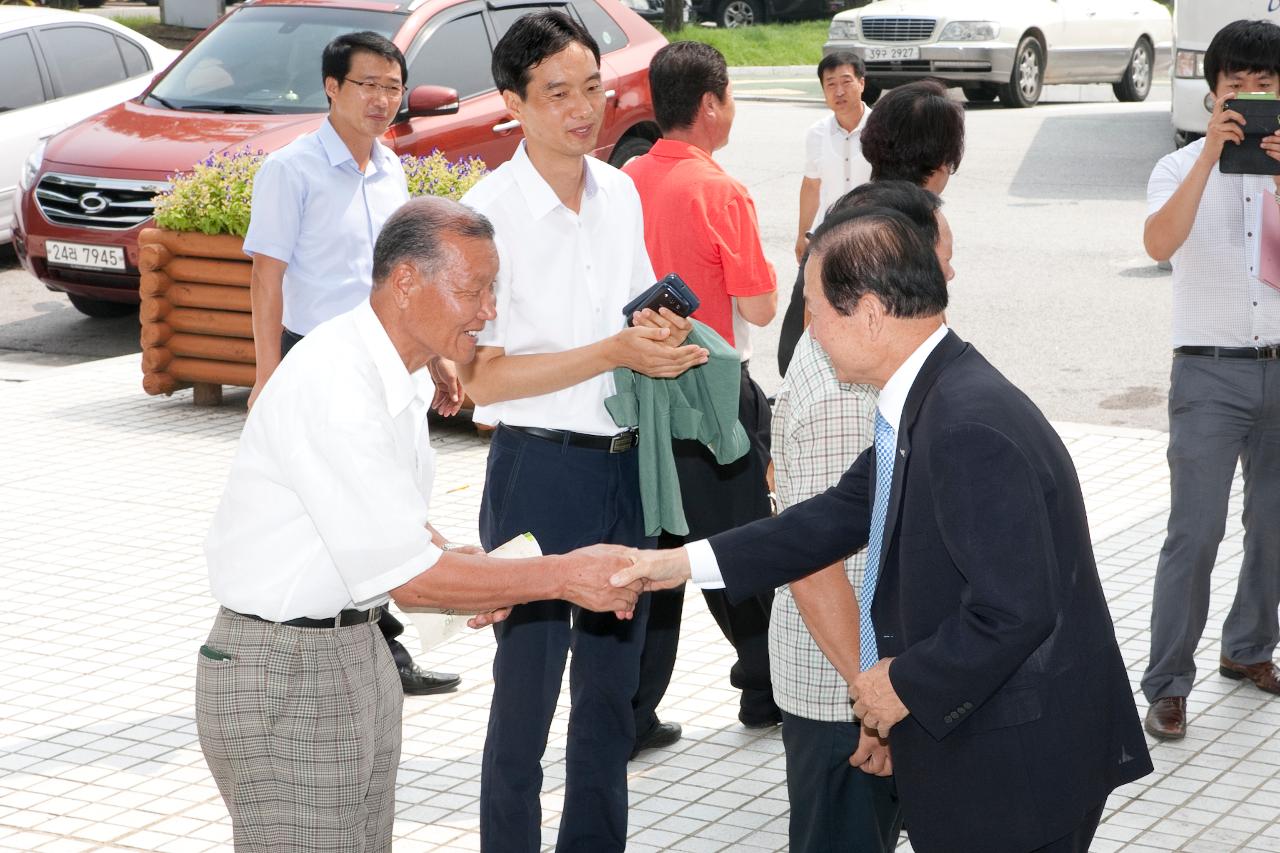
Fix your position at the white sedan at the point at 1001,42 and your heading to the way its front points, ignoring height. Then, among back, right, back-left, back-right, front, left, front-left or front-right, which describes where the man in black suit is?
front-left

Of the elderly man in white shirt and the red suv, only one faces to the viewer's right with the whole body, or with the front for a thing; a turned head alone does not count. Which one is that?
the elderly man in white shirt

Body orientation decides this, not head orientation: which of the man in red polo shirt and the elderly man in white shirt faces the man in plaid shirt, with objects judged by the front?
the elderly man in white shirt

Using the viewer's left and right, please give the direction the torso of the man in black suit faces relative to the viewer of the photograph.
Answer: facing to the left of the viewer

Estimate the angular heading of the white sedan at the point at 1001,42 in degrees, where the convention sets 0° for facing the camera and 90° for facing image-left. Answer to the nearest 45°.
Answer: approximately 45°

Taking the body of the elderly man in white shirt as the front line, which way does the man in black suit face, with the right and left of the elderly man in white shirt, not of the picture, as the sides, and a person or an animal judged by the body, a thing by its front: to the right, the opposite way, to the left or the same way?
the opposite way

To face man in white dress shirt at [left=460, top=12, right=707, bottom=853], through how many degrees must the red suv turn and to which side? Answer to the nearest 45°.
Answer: approximately 45° to its left

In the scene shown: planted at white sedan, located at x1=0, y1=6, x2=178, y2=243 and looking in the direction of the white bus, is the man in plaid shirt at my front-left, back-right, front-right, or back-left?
front-right

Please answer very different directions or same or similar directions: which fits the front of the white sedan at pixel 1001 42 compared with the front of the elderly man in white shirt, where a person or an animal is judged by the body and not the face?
very different directions

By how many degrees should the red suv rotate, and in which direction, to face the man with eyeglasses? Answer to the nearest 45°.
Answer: approximately 45° to its left

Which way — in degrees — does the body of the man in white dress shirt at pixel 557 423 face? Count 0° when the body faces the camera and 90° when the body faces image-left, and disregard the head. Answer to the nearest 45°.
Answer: approximately 315°
